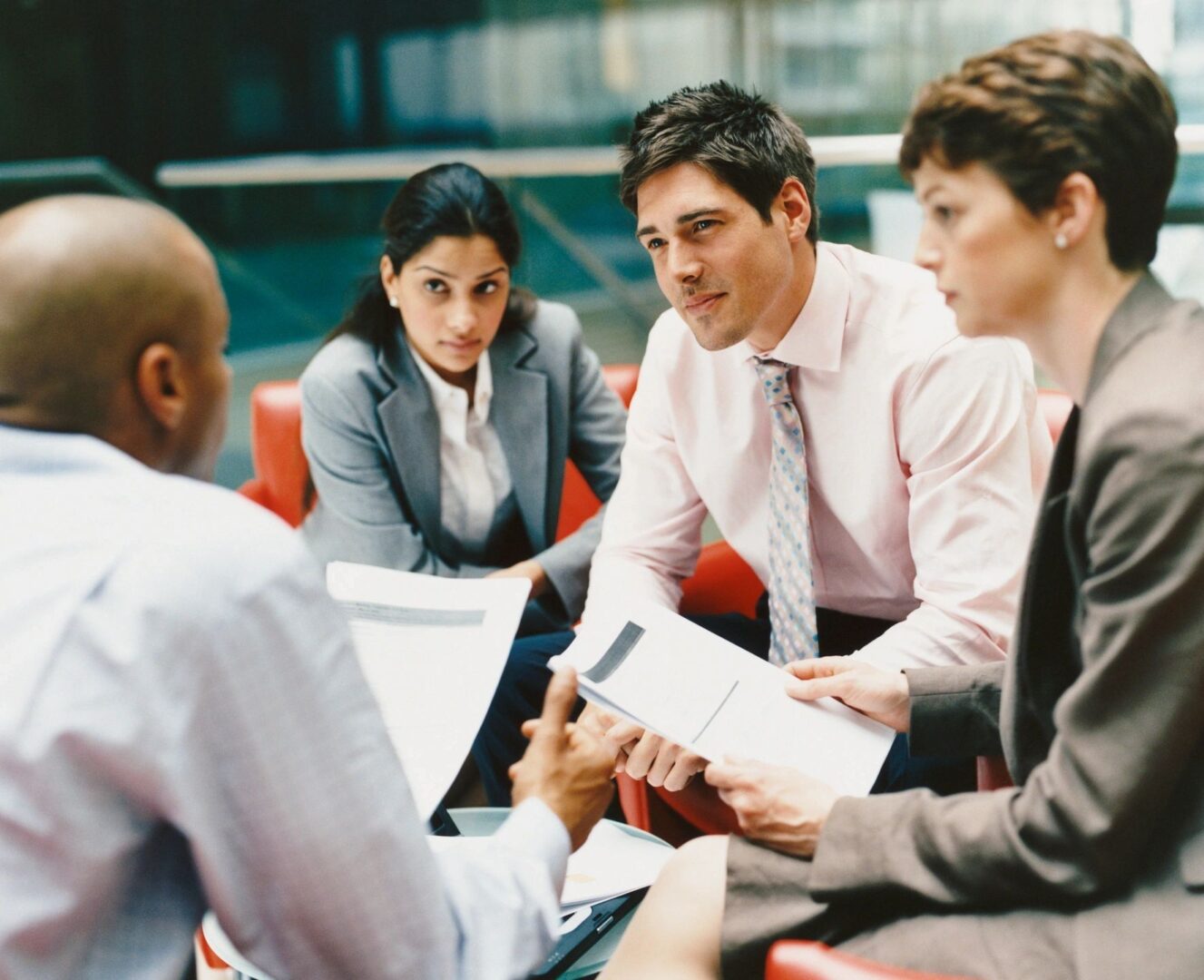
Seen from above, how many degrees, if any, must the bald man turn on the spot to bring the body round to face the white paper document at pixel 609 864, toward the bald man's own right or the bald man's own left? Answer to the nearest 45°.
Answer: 0° — they already face it

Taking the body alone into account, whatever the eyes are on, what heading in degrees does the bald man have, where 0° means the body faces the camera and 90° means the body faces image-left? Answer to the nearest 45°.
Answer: approximately 225°

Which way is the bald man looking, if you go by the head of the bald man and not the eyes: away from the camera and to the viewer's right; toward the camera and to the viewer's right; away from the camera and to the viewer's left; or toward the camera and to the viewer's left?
away from the camera and to the viewer's right

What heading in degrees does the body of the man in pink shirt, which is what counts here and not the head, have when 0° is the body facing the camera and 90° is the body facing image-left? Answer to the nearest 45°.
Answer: approximately 45°

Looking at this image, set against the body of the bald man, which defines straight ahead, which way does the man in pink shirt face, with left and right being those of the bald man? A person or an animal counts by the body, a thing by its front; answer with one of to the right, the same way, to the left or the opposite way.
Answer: the opposite way

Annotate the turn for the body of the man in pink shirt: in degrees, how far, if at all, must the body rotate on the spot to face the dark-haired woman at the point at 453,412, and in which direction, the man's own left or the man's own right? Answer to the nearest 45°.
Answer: approximately 90° to the man's own right

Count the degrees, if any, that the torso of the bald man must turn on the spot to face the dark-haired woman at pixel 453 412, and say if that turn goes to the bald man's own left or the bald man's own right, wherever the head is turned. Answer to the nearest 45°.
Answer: approximately 45° to the bald man's own left
